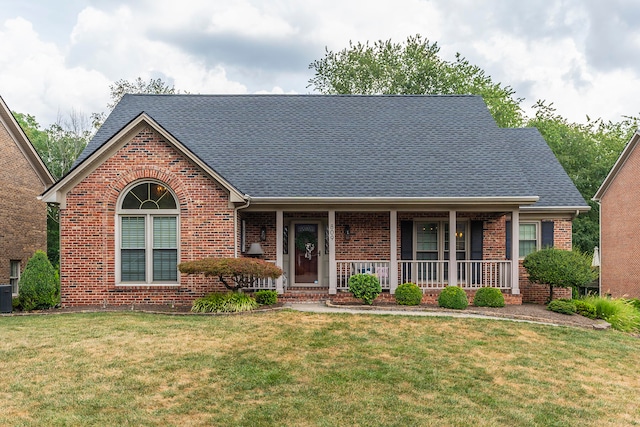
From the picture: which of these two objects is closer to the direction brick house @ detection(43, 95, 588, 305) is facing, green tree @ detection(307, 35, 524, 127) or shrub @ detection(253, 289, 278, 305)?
the shrub

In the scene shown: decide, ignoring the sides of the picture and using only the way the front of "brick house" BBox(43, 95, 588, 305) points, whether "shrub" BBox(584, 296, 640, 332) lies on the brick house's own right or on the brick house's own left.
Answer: on the brick house's own left

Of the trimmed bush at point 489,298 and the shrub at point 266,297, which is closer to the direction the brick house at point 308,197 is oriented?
the shrub

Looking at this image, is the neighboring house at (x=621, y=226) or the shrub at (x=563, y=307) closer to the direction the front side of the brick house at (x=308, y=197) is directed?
the shrub

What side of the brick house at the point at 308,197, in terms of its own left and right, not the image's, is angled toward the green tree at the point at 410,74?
back

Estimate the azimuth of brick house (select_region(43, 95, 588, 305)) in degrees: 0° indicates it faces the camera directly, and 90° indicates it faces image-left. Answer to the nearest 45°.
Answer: approximately 0°

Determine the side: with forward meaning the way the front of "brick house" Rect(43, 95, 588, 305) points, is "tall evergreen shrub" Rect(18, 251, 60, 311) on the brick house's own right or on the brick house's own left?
on the brick house's own right

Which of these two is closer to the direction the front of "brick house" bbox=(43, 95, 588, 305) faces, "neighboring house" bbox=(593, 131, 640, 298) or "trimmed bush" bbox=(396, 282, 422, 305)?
the trimmed bush

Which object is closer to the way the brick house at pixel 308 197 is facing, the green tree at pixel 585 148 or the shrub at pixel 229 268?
the shrub
